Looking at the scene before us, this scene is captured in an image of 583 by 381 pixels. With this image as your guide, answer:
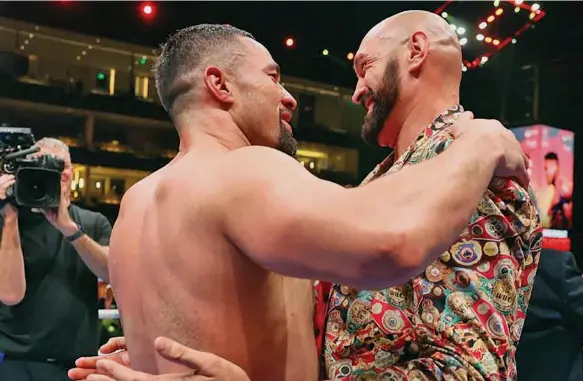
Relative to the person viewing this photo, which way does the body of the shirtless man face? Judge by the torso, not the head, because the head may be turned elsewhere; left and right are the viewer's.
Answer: facing away from the viewer and to the right of the viewer

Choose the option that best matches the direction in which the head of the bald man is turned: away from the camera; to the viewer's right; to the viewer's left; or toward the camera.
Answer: to the viewer's left

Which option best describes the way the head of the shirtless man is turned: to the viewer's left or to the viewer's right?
to the viewer's right

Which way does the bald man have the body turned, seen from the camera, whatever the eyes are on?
to the viewer's left

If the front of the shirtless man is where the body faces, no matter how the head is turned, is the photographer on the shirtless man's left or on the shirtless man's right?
on the shirtless man's left
